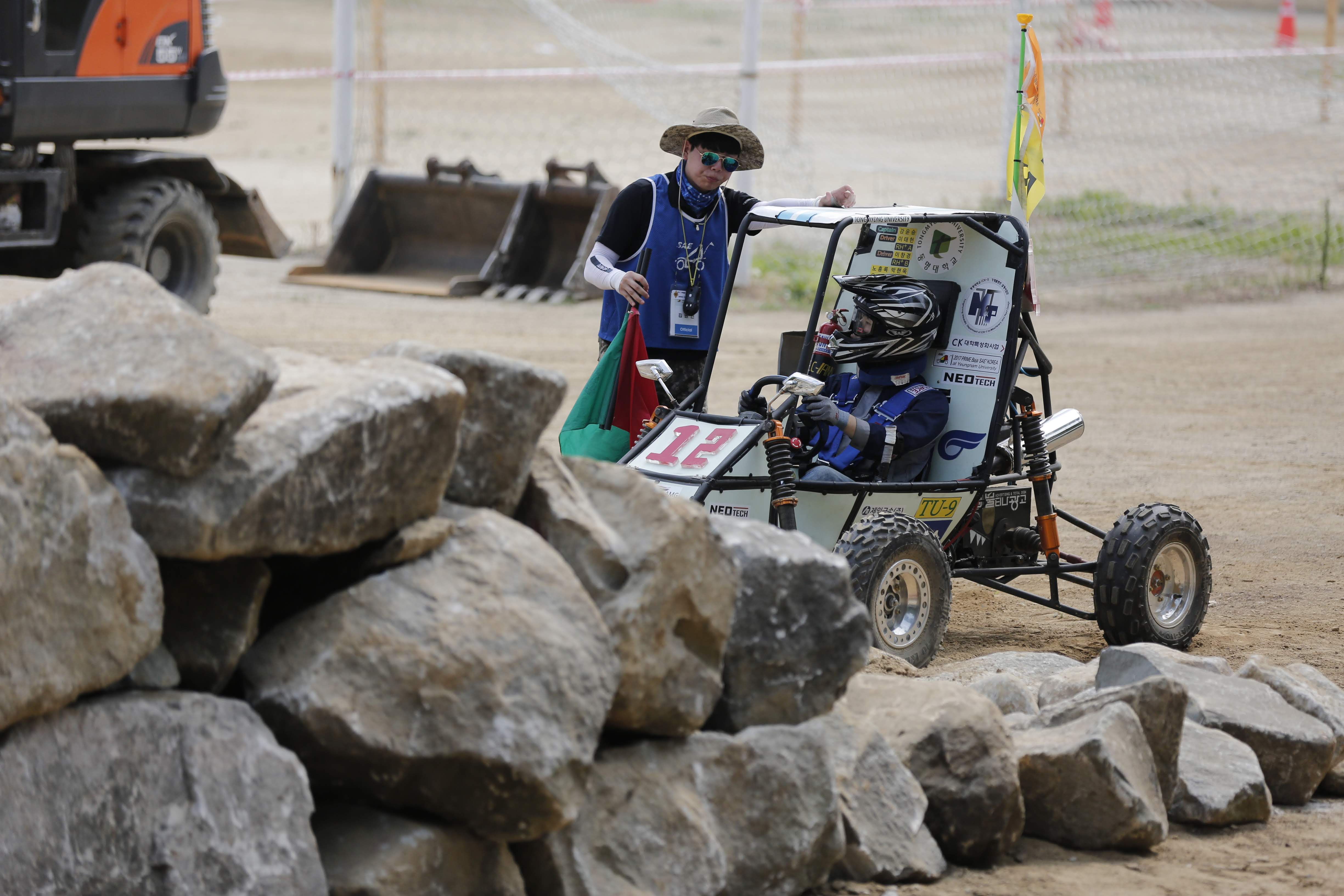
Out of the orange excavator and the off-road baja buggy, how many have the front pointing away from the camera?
0

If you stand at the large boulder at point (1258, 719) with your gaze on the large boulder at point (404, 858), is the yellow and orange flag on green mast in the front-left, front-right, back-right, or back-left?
back-right

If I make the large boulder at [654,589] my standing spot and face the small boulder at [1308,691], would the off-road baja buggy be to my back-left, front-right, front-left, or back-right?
front-left

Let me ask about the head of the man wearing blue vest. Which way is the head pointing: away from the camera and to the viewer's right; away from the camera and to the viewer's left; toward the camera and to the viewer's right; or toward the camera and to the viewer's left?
toward the camera and to the viewer's right

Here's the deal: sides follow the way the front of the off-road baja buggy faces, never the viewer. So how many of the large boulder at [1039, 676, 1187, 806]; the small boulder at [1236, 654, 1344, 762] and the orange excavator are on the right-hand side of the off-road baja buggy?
1

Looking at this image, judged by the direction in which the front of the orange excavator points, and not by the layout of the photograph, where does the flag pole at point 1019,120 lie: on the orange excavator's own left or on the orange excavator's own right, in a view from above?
on the orange excavator's own left

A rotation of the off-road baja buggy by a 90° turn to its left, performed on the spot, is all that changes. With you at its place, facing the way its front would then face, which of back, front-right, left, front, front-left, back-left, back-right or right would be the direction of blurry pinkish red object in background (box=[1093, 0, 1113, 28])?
back-left
